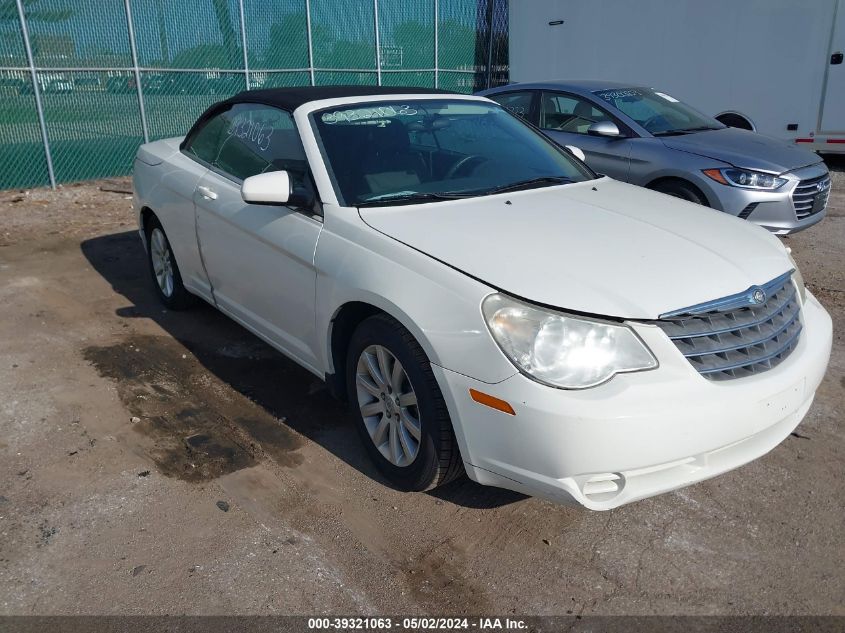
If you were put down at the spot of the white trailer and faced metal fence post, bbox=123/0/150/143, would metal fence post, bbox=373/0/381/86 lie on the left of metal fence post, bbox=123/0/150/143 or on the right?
right

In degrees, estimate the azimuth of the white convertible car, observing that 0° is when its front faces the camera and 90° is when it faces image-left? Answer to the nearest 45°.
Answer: approximately 315°

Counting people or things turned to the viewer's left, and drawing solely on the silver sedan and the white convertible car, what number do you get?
0

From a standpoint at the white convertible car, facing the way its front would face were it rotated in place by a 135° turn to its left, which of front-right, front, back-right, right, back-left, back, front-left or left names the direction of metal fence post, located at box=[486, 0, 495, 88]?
front

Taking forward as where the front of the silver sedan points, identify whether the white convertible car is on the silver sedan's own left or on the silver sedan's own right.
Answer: on the silver sedan's own right

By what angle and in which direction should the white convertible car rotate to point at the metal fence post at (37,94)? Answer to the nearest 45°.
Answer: approximately 180°

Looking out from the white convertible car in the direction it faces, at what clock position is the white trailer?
The white trailer is roughly at 8 o'clock from the white convertible car.

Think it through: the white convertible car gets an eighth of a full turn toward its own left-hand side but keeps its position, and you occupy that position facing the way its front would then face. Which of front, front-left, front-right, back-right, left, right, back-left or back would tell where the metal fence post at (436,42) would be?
left

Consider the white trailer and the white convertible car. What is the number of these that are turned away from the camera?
0
